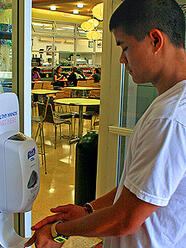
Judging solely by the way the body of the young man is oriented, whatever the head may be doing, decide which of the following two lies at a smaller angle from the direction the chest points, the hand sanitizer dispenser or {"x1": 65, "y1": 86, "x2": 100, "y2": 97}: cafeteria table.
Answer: the hand sanitizer dispenser

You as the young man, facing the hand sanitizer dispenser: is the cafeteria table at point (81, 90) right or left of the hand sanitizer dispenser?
right

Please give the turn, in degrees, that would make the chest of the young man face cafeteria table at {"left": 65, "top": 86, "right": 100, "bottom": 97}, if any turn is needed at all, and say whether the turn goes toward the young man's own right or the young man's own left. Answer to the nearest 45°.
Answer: approximately 90° to the young man's own right

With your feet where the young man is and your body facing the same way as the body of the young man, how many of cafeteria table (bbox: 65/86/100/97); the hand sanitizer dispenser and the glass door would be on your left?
0

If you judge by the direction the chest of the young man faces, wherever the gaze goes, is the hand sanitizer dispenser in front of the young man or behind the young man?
in front

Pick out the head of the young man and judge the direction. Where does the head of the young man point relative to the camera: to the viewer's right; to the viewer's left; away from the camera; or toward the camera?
to the viewer's left

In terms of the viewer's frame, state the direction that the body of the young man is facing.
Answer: to the viewer's left
